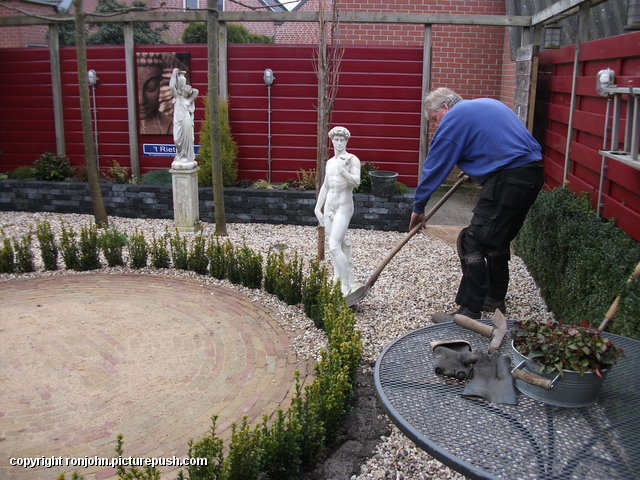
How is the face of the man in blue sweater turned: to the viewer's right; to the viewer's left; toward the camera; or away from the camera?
to the viewer's left

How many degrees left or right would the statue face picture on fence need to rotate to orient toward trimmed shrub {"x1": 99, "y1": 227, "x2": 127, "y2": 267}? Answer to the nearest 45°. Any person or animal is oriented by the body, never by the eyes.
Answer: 0° — it already faces it

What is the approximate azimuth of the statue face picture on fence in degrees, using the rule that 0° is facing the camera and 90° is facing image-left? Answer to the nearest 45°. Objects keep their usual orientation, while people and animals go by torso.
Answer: approximately 0°

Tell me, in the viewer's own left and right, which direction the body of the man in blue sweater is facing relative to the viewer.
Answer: facing to the left of the viewer

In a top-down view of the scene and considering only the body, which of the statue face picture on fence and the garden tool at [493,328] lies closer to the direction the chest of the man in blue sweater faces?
the statue face picture on fence
